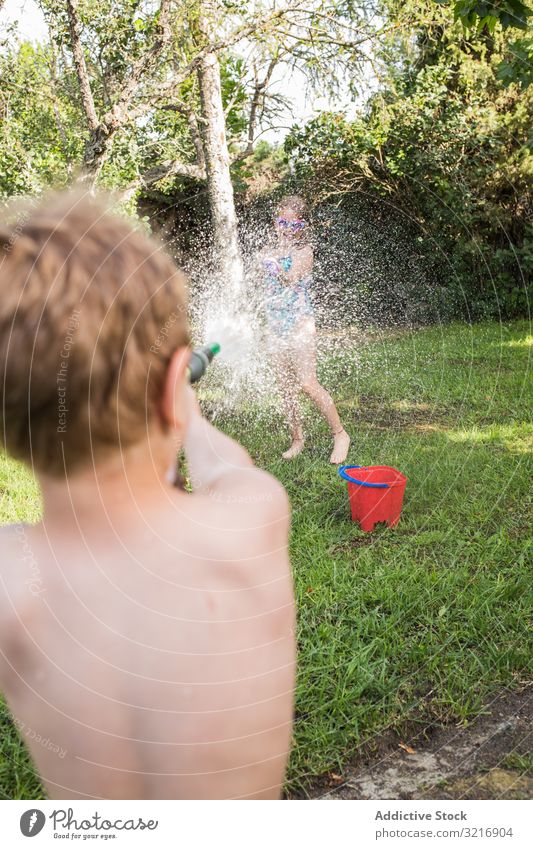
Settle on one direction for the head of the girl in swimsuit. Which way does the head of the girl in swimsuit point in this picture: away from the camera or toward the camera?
toward the camera

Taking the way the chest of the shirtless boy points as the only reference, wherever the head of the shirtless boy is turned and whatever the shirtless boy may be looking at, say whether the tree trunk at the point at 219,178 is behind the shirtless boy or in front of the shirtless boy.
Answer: in front

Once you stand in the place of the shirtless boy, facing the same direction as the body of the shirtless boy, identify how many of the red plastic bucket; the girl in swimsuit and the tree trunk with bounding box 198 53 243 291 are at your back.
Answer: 0

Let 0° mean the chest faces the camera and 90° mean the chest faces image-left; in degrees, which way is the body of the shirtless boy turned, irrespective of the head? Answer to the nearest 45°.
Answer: approximately 180°

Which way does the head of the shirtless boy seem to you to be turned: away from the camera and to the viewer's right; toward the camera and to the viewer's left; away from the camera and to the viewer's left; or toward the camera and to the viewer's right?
away from the camera and to the viewer's right

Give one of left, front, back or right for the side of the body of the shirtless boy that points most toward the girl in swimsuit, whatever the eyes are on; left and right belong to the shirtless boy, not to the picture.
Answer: front
